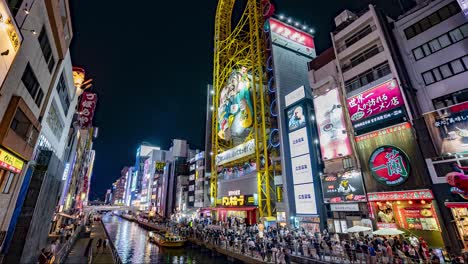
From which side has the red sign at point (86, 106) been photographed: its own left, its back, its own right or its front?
front

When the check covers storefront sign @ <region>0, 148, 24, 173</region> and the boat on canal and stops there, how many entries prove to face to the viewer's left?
1

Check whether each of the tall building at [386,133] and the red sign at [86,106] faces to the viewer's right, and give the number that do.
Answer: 0

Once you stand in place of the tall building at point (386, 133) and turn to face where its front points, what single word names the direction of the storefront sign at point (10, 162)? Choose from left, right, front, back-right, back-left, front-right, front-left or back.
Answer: front

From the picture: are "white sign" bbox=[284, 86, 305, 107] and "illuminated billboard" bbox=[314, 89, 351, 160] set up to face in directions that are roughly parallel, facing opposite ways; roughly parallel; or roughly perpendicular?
roughly parallel

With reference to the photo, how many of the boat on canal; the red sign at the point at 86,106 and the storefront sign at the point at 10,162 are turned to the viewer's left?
0

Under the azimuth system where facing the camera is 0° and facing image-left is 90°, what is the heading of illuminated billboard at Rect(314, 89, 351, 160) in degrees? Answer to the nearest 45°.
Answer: approximately 45°

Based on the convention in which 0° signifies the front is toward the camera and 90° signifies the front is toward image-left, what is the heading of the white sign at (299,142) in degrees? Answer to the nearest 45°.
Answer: approximately 45°

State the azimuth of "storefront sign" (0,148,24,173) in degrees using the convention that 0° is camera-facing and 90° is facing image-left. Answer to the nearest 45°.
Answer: approximately 315°

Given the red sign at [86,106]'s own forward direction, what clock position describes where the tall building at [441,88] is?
The tall building is roughly at 11 o'clock from the red sign.

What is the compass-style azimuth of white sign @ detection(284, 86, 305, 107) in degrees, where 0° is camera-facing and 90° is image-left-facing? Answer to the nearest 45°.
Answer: approximately 45°
